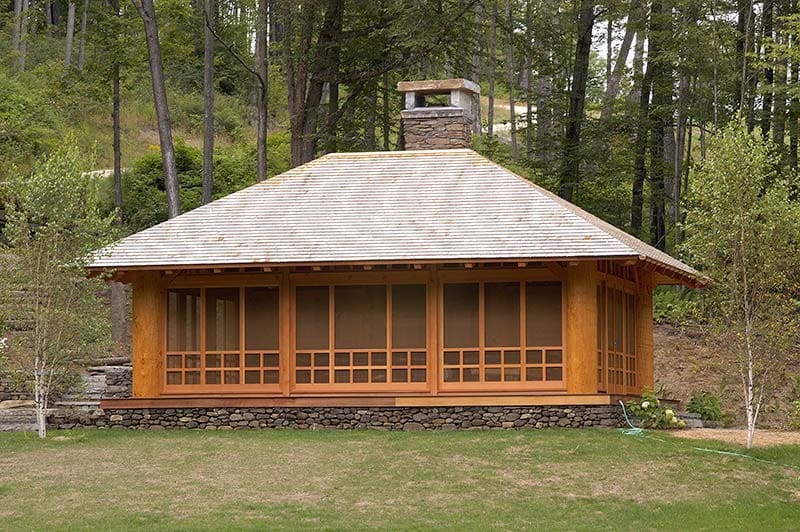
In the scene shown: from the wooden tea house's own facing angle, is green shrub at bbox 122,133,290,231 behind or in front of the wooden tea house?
behind

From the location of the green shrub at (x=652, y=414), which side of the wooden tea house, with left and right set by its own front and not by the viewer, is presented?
left

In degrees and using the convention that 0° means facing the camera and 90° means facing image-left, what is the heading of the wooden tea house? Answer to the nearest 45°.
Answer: approximately 0°

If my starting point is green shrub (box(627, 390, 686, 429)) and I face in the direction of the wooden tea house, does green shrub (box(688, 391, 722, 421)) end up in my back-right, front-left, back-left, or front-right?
back-right

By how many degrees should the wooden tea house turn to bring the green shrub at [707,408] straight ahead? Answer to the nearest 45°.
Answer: approximately 90° to its left
